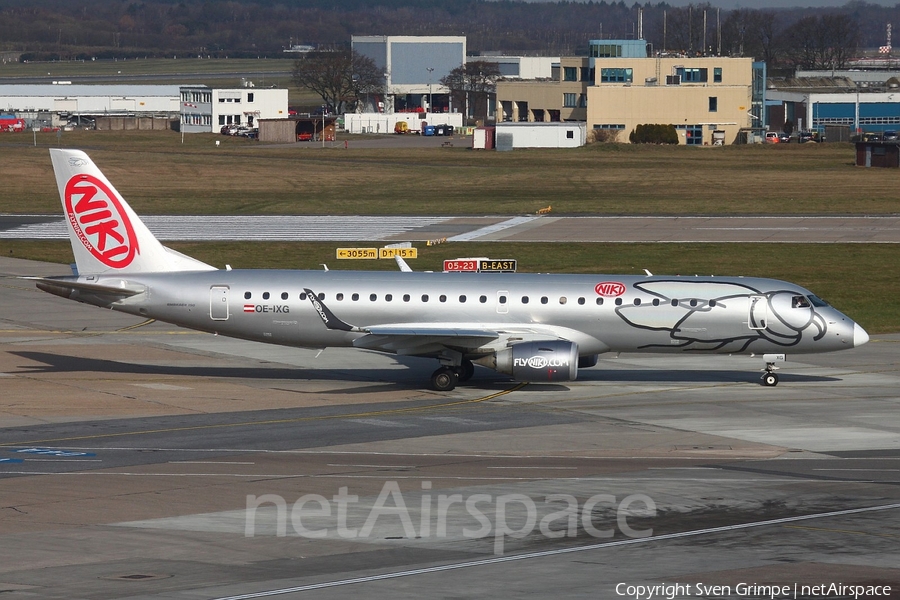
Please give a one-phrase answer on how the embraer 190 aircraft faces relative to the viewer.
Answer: facing to the right of the viewer
